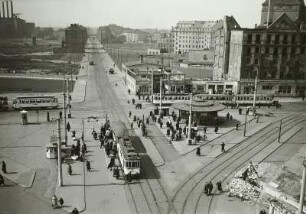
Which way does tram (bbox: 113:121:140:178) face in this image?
toward the camera

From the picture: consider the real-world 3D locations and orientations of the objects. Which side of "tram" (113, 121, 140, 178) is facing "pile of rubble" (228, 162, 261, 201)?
left
